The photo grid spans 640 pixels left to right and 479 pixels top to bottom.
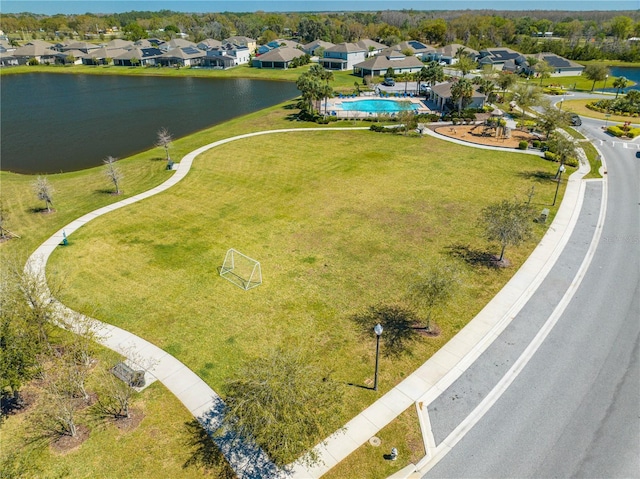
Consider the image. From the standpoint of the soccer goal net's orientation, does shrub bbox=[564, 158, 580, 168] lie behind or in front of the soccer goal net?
in front

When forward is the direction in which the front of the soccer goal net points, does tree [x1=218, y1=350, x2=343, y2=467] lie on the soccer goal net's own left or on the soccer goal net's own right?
on the soccer goal net's own right

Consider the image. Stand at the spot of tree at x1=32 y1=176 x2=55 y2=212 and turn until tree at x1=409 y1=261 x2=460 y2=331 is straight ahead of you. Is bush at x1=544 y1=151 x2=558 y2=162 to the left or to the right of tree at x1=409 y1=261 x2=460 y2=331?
left

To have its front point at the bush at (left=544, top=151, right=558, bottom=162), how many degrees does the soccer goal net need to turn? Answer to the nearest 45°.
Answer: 0° — it already faces it

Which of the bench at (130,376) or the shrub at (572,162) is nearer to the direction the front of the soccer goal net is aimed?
the shrub

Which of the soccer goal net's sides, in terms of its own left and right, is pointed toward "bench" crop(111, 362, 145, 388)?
back

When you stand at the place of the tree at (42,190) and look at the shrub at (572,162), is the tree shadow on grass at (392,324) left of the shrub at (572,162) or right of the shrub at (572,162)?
right

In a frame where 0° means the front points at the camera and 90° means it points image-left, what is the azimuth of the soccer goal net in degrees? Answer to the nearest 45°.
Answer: approximately 225°
